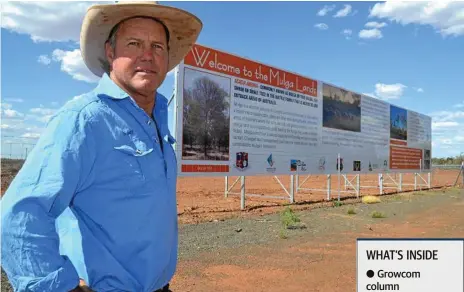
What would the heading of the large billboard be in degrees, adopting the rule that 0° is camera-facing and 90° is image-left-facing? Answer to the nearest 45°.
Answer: approximately 315°

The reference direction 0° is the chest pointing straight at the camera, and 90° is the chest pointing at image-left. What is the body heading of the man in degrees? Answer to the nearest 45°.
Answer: approximately 315°

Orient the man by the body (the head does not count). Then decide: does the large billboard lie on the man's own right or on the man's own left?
on the man's own left

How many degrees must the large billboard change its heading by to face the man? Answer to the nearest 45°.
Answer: approximately 45° to its right
